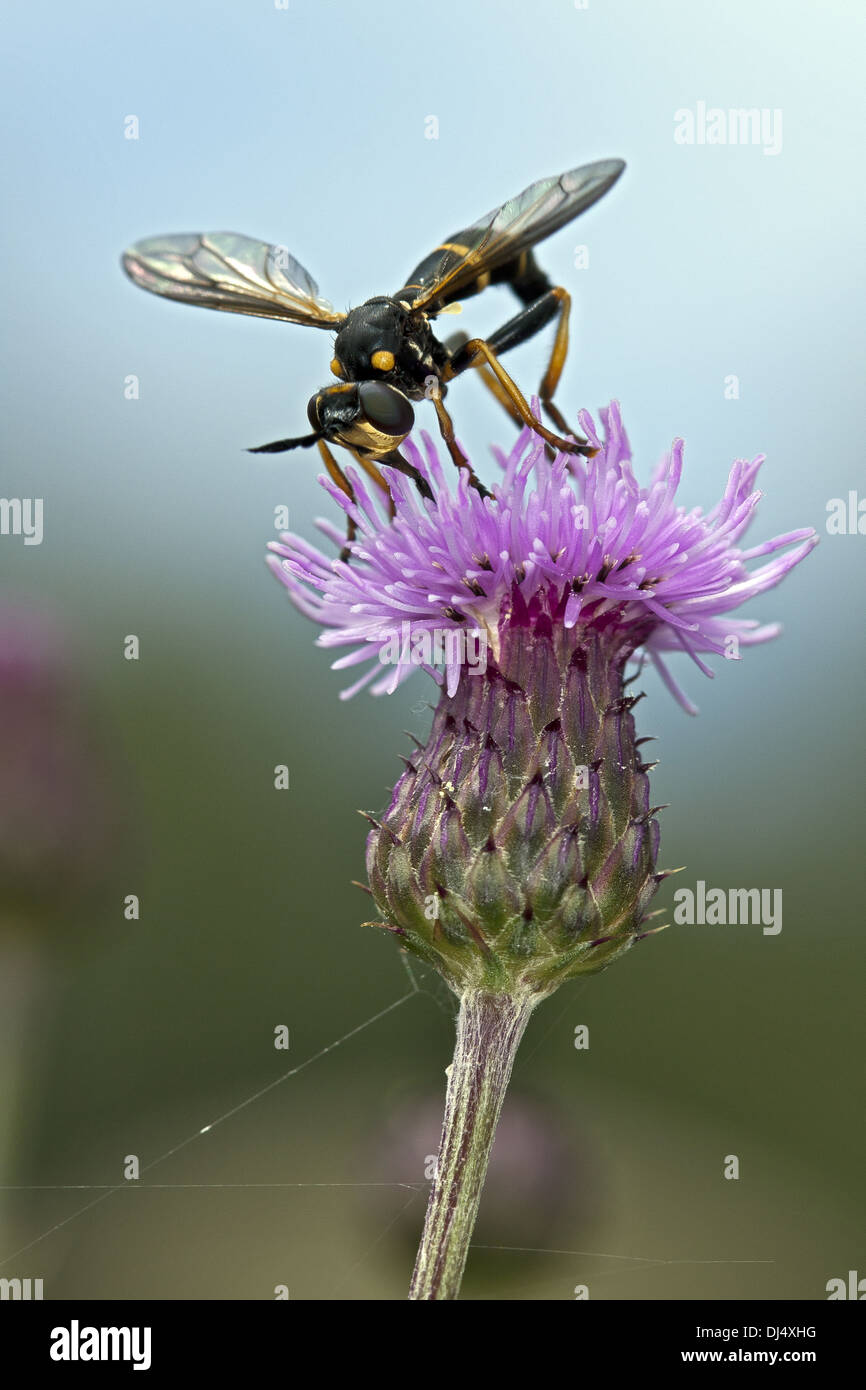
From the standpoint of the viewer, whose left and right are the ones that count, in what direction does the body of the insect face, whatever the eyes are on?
facing the viewer and to the left of the viewer
